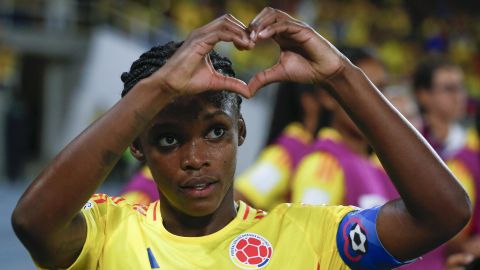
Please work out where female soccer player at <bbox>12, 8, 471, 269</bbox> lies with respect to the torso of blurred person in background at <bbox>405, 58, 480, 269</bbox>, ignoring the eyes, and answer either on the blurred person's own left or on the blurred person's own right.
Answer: on the blurred person's own right

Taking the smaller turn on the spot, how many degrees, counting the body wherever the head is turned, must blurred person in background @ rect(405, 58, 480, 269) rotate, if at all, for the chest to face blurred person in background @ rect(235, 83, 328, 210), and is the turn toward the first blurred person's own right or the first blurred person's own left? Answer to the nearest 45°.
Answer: approximately 90° to the first blurred person's own right

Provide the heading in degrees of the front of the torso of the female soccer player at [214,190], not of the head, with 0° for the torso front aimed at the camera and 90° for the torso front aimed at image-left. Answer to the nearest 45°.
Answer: approximately 0°

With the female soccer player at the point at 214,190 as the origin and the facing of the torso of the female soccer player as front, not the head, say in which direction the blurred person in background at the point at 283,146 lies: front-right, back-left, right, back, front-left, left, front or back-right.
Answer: back
